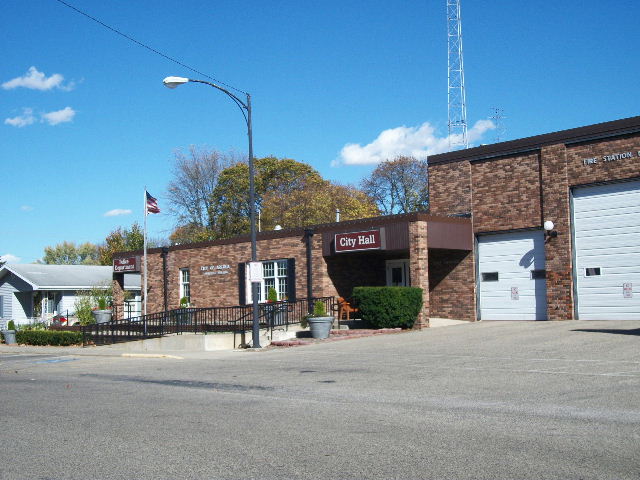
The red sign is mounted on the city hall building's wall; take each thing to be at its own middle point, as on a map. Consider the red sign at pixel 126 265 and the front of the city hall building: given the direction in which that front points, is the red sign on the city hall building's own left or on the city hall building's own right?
on the city hall building's own right

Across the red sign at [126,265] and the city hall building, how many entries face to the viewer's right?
0

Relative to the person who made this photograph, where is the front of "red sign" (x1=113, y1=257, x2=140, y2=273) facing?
facing the viewer

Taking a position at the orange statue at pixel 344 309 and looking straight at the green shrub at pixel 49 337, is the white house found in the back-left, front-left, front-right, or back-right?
front-right

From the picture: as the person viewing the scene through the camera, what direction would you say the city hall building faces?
facing the viewer and to the left of the viewer

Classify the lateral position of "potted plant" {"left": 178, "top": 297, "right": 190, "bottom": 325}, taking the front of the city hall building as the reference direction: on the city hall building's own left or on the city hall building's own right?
on the city hall building's own right

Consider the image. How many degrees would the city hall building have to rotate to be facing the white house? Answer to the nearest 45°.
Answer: approximately 90° to its right

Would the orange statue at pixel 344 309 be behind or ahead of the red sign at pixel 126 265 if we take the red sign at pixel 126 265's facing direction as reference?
ahead

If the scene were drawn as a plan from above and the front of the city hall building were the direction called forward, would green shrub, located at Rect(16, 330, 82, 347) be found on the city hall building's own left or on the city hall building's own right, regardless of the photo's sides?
on the city hall building's own right
